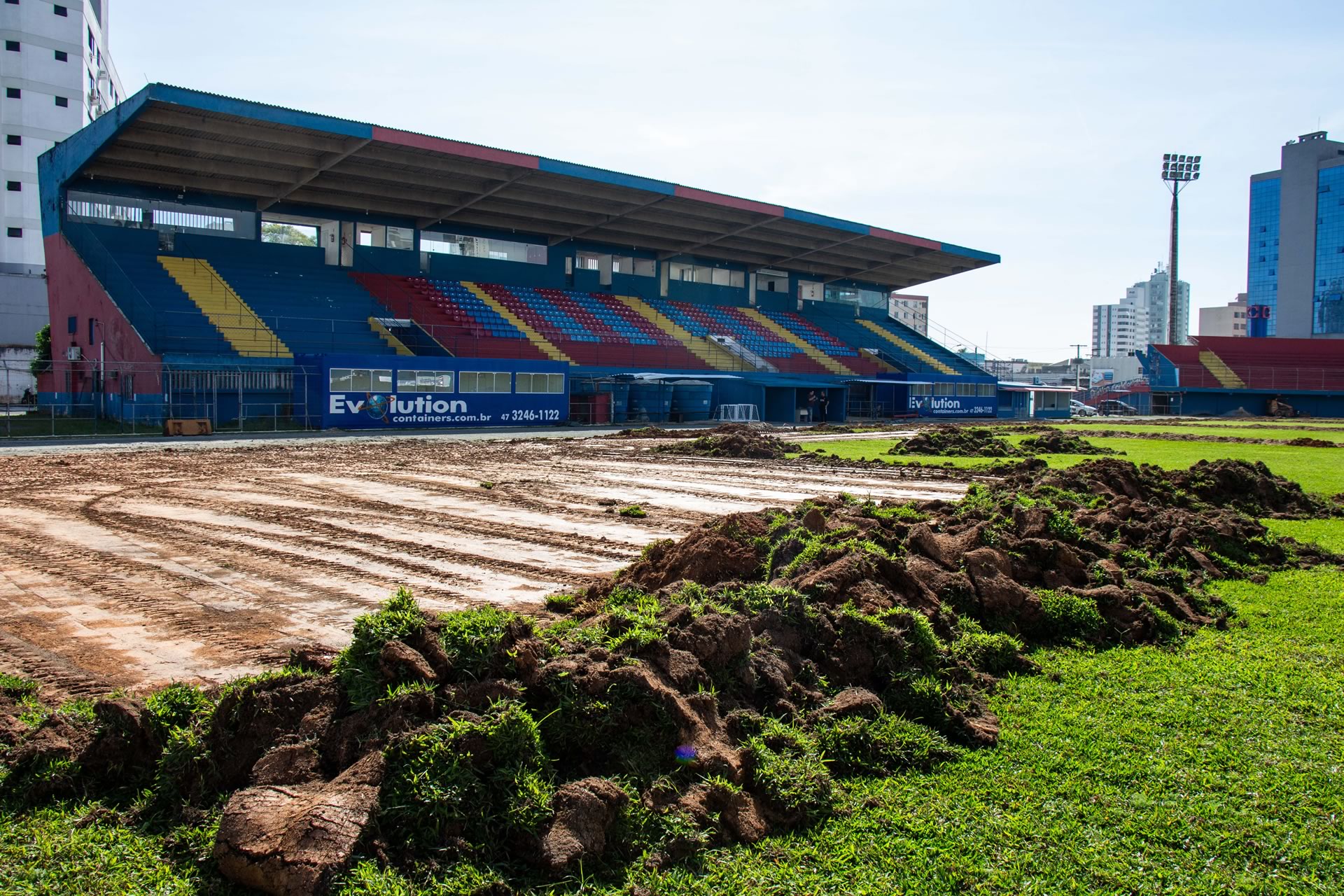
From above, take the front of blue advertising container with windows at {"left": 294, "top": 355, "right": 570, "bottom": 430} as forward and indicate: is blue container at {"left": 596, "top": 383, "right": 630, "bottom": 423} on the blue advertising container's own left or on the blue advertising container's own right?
on the blue advertising container's own left

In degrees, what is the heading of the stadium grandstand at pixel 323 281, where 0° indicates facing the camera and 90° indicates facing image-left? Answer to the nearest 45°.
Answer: approximately 315°

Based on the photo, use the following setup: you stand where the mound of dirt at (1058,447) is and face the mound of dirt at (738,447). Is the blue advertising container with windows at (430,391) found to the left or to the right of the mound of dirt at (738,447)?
right

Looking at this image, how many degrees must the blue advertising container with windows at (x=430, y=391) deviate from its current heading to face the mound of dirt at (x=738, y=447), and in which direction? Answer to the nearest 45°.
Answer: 0° — it already faces it

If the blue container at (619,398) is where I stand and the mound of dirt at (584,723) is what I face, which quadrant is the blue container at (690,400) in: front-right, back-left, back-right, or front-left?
back-left

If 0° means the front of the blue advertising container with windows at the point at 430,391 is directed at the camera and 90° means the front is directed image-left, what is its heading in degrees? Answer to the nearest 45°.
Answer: approximately 315°

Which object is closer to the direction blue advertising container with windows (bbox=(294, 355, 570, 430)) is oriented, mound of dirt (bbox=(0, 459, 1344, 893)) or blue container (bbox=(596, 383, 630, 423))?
the mound of dirt

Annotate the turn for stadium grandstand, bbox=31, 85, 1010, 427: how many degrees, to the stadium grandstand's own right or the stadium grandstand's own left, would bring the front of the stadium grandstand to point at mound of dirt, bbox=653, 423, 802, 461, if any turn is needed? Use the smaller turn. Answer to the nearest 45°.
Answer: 0° — it already faces it
